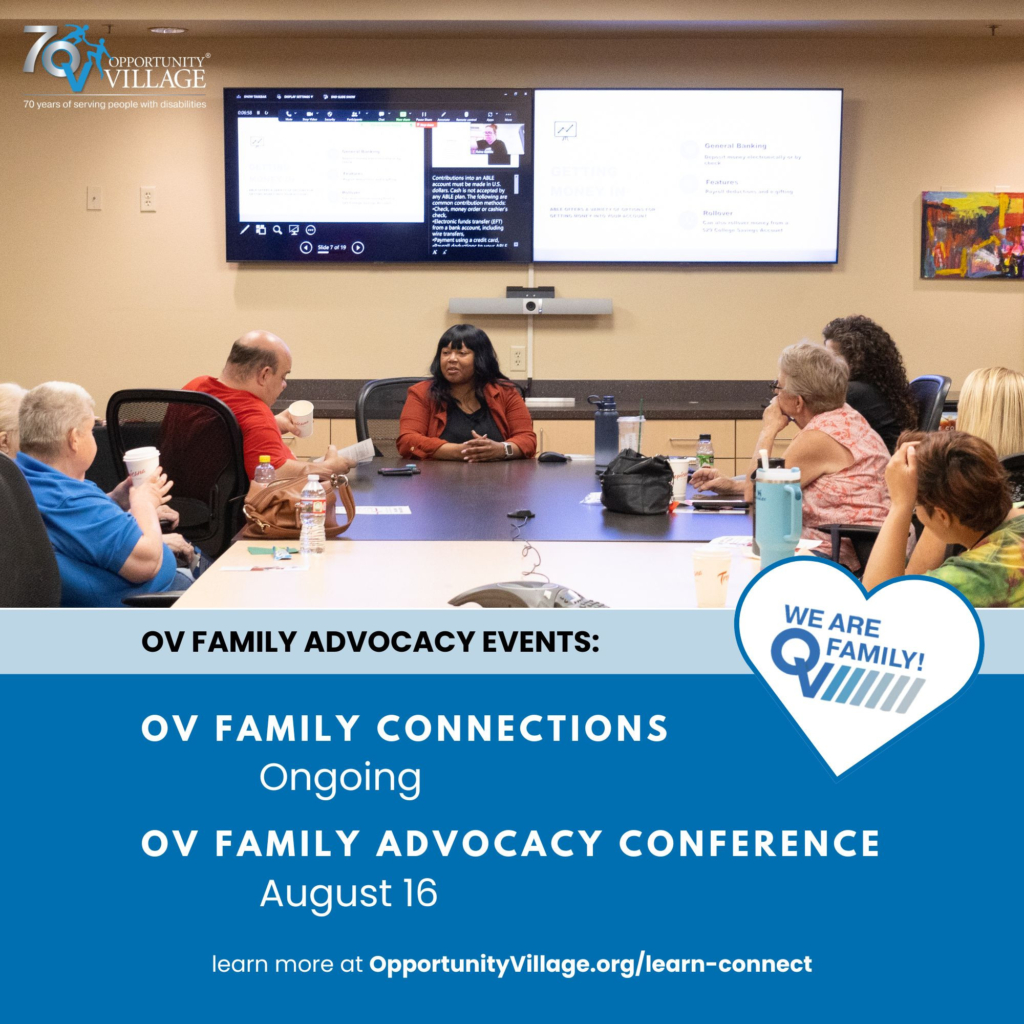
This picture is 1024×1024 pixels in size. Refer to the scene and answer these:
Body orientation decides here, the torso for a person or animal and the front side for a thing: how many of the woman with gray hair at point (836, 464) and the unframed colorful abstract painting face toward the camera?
1

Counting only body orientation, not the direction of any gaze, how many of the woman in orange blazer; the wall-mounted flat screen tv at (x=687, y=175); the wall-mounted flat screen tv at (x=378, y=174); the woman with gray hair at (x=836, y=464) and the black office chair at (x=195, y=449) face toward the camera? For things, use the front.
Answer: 3

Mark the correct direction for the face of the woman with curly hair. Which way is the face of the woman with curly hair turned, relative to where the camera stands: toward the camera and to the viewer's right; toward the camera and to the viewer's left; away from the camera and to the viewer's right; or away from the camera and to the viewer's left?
away from the camera and to the viewer's left

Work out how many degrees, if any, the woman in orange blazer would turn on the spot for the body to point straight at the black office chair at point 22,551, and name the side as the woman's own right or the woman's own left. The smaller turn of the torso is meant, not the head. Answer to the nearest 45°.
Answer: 0° — they already face it

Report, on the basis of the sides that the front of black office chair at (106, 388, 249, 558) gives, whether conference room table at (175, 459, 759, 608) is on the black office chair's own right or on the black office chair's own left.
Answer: on the black office chair's own right

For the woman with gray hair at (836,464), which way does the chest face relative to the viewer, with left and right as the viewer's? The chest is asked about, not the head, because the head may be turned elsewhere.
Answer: facing away from the viewer and to the left of the viewer

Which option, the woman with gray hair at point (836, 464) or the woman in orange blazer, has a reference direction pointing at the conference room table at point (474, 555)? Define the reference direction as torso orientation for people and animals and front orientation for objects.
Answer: the woman in orange blazer
